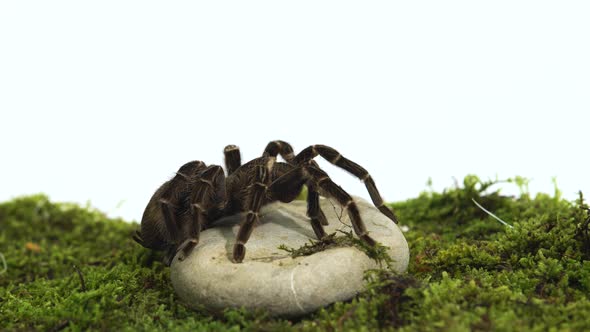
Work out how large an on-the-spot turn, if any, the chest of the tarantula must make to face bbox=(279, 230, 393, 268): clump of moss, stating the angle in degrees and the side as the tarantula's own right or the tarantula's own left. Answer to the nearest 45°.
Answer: approximately 45° to the tarantula's own right

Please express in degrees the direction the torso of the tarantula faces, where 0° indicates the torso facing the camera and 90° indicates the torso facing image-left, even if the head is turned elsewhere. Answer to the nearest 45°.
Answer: approximately 270°
